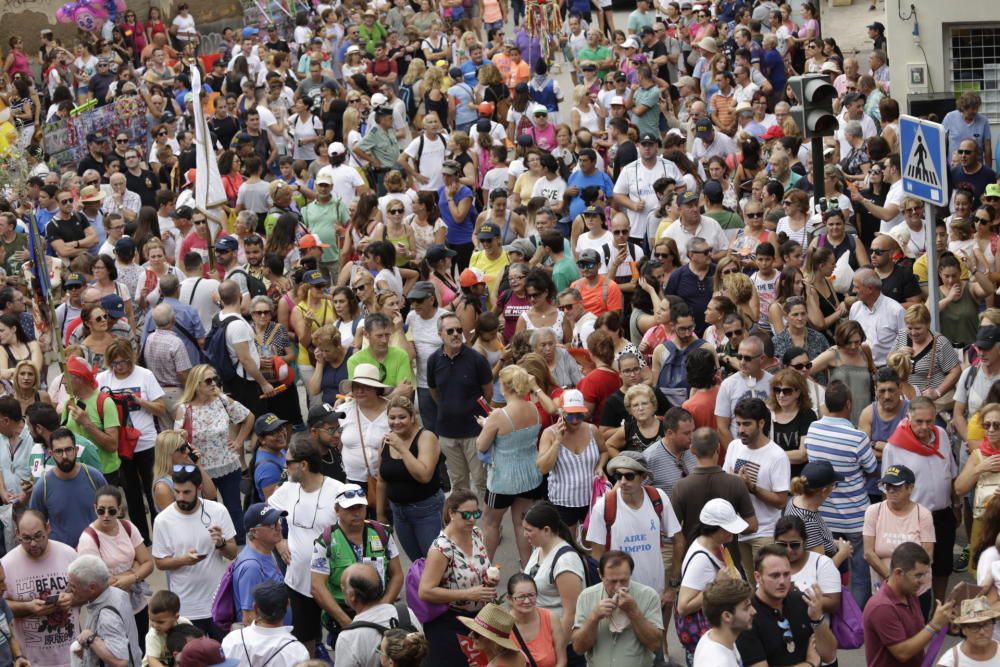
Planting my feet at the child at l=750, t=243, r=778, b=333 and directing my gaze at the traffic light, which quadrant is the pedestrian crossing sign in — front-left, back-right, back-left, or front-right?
front-right

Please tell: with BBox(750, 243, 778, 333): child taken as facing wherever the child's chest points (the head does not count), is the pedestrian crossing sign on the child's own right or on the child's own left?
on the child's own left

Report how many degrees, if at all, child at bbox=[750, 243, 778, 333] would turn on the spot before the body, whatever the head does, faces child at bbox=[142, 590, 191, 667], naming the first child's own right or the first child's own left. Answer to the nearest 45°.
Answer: approximately 45° to the first child's own right

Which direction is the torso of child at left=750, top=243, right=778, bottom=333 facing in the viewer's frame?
toward the camera
